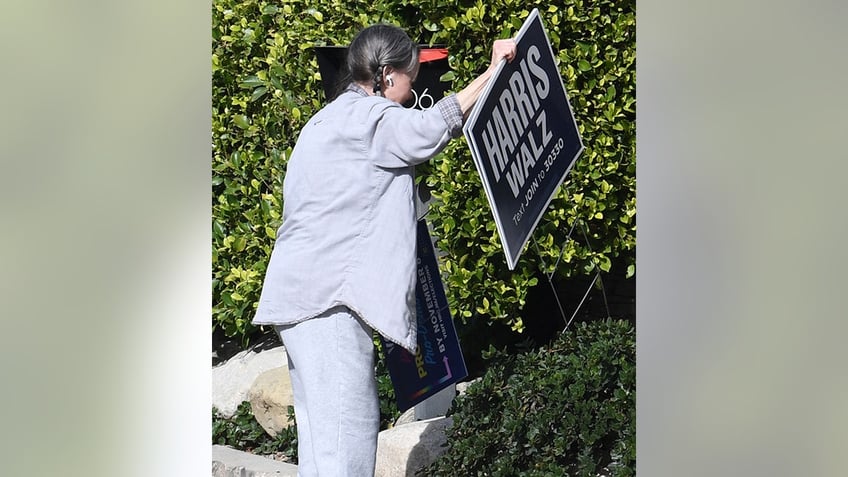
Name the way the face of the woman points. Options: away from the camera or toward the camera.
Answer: away from the camera

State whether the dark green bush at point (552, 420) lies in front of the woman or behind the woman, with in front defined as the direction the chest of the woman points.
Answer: in front

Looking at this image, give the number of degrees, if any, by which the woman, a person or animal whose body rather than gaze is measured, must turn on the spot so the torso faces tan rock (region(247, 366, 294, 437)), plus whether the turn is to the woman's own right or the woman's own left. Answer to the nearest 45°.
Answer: approximately 45° to the woman's own left

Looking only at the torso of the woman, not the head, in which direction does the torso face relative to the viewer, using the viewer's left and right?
facing away from the viewer and to the right of the viewer

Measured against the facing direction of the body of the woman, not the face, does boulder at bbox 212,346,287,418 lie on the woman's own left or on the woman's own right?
on the woman's own left
